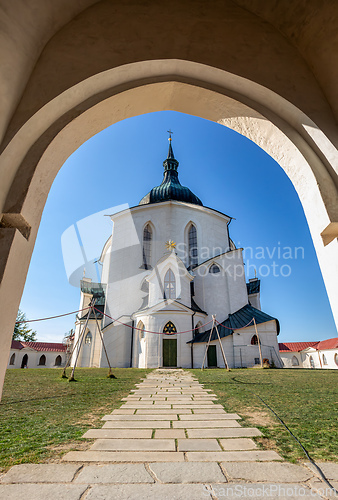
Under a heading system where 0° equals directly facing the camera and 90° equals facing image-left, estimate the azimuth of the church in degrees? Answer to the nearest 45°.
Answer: approximately 0°
